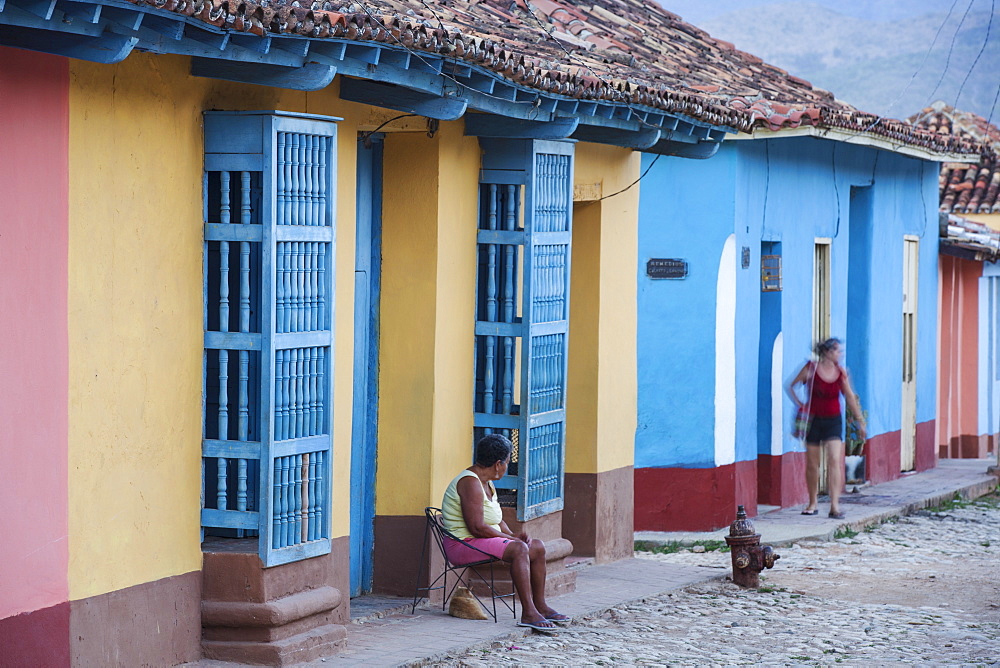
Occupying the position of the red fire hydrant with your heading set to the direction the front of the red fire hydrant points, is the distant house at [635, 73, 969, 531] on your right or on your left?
on your left

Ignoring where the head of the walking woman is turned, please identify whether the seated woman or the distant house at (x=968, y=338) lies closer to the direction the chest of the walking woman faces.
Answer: the seated woman

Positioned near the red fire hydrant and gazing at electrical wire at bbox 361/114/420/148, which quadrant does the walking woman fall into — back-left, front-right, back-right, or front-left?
back-right

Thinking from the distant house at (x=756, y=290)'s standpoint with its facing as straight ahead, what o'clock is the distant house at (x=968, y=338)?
the distant house at (x=968, y=338) is roughly at 8 o'clock from the distant house at (x=756, y=290).

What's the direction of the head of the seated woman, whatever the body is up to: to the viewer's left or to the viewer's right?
to the viewer's right

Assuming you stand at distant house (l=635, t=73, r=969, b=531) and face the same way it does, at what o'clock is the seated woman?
The seated woman is roughly at 2 o'clock from the distant house.

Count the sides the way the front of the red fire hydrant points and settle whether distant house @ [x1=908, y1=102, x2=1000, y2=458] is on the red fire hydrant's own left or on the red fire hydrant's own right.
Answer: on the red fire hydrant's own left

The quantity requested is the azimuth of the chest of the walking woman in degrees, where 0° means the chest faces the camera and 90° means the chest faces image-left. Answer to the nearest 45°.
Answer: approximately 0°
